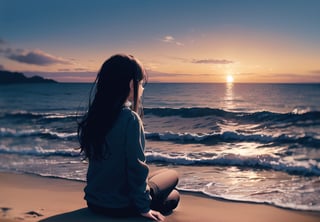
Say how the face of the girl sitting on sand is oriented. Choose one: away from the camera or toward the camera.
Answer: away from the camera

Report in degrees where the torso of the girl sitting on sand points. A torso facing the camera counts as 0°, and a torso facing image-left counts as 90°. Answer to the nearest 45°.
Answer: approximately 225°

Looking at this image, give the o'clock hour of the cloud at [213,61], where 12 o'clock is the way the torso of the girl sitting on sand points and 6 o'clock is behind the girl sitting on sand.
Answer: The cloud is roughly at 11 o'clock from the girl sitting on sand.
